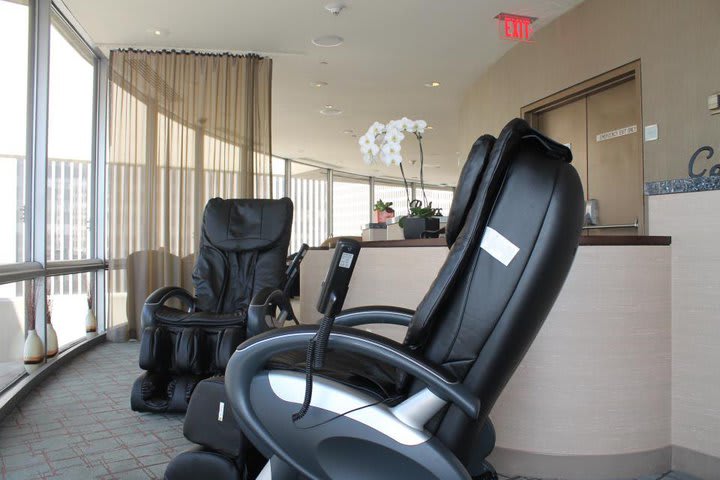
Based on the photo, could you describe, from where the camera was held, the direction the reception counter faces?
facing the viewer

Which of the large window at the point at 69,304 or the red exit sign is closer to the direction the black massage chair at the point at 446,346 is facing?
the large window

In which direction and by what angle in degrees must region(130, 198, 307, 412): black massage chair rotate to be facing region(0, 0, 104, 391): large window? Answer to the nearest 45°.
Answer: approximately 90° to its right

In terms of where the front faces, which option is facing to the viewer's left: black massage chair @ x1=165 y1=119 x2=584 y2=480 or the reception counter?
the black massage chair

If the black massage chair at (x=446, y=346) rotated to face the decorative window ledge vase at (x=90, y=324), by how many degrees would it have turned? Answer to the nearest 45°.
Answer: approximately 45° to its right

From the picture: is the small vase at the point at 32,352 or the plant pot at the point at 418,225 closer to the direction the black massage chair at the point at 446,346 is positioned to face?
the small vase

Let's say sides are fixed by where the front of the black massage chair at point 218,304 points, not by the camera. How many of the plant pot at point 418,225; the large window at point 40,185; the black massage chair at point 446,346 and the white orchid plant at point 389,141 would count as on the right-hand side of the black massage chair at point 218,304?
1

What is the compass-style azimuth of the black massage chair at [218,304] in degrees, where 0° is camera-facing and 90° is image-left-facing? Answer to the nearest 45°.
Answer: approximately 45°

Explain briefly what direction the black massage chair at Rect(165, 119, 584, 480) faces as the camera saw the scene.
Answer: facing to the left of the viewer

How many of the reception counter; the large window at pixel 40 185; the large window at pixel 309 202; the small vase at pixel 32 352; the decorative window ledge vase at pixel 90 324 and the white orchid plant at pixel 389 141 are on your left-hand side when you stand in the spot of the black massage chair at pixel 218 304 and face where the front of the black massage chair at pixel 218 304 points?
2
